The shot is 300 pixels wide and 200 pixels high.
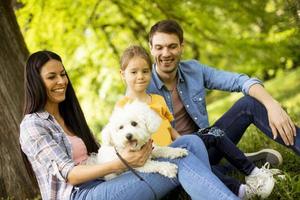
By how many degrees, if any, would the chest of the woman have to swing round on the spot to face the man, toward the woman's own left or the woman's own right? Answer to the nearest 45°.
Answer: approximately 45° to the woman's own left

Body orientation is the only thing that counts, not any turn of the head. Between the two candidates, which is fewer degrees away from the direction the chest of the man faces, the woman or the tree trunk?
the woman

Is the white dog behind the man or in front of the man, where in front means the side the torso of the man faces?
in front

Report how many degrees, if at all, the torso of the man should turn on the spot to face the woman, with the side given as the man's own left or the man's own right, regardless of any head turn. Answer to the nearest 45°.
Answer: approximately 45° to the man's own right

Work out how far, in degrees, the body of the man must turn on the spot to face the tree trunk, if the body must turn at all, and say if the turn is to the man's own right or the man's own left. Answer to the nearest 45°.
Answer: approximately 90° to the man's own right
